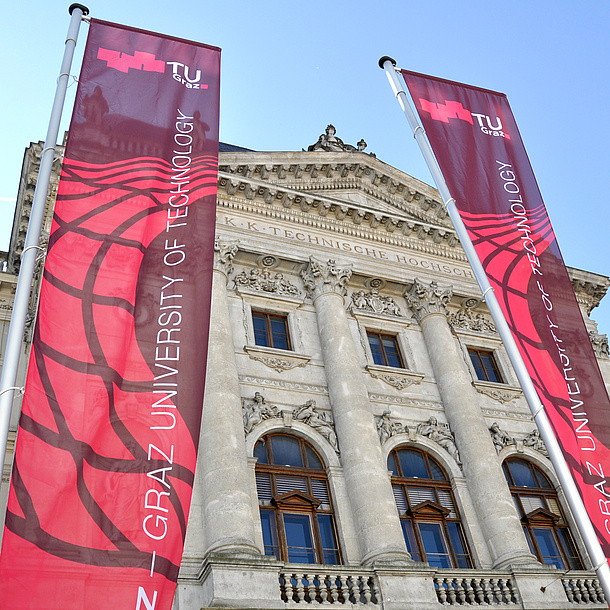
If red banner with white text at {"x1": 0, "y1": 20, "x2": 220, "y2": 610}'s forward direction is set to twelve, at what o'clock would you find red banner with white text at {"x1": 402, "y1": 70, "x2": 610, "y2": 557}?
red banner with white text at {"x1": 402, "y1": 70, "x2": 610, "y2": 557} is roughly at 9 o'clock from red banner with white text at {"x1": 0, "y1": 20, "x2": 220, "y2": 610}.

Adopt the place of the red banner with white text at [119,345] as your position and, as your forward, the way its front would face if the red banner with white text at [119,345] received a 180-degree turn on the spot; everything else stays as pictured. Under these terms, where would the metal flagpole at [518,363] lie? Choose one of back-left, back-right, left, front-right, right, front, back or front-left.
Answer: right

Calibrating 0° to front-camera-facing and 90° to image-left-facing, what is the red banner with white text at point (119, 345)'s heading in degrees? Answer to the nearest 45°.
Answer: approximately 0°
